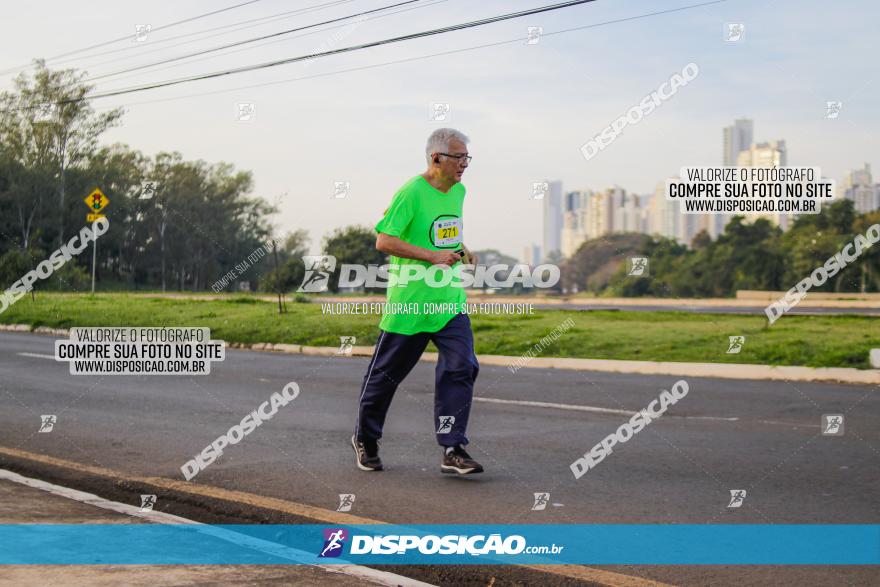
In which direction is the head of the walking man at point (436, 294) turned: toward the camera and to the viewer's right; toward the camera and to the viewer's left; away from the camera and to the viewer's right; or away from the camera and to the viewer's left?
toward the camera and to the viewer's right

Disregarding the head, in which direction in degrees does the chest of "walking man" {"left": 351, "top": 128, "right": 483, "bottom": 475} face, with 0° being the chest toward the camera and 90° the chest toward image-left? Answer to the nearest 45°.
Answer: approximately 315°

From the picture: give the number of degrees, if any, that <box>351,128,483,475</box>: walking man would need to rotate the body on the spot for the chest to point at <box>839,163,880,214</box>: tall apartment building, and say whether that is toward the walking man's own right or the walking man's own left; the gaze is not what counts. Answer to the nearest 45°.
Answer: approximately 90° to the walking man's own left
